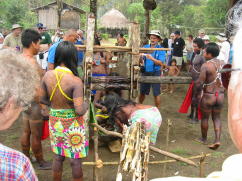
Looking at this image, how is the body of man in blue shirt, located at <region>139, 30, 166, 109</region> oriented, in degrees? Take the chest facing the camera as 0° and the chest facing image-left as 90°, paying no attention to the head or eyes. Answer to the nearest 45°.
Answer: approximately 45°

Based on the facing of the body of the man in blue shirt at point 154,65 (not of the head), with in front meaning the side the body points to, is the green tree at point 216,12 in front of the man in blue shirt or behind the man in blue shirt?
behind

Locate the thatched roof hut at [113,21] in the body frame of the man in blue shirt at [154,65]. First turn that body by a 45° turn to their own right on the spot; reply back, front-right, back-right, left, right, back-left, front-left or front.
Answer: right
